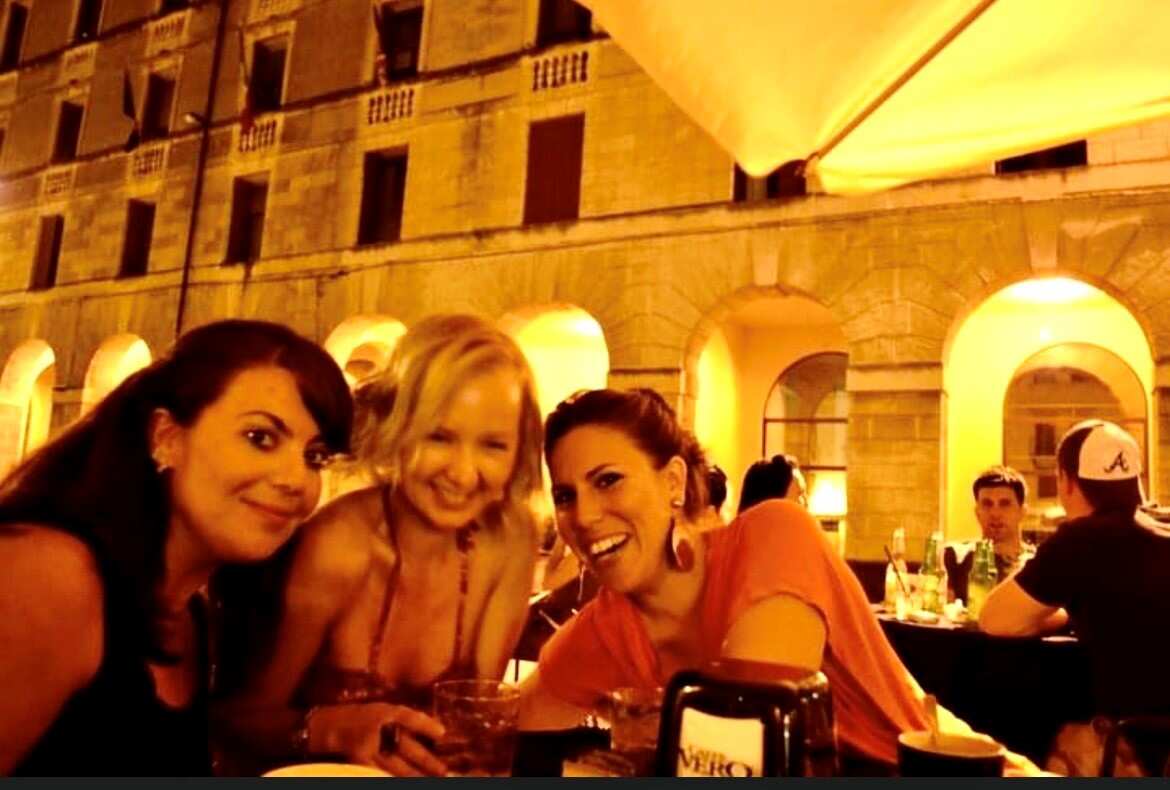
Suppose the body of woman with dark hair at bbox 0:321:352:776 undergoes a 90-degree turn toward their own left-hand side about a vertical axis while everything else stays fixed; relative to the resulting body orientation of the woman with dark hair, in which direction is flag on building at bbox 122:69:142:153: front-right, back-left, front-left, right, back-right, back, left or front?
front-left

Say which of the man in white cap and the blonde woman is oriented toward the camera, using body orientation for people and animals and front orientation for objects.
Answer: the blonde woman

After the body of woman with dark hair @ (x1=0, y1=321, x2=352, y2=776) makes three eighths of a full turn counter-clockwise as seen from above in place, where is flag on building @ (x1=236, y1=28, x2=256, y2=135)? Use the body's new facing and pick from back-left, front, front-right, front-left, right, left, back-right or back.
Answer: front

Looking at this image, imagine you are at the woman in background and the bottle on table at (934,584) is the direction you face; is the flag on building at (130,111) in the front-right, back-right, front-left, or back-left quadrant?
back-left

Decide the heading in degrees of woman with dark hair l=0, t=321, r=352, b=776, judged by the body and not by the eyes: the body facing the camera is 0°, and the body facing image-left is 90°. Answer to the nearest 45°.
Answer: approximately 315°

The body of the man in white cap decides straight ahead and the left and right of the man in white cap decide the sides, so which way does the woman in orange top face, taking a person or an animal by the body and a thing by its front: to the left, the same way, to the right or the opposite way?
to the left

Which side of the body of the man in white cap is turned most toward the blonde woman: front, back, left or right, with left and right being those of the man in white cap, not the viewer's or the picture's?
left

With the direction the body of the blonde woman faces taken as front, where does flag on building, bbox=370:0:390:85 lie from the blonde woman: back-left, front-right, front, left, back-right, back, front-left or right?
back

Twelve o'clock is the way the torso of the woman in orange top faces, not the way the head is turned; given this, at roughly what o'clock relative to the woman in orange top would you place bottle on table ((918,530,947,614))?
The bottle on table is roughly at 5 o'clock from the woman in orange top.

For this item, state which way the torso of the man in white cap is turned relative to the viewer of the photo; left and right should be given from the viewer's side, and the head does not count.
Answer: facing away from the viewer and to the left of the viewer

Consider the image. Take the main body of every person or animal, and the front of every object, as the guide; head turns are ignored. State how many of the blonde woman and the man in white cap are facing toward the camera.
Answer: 1

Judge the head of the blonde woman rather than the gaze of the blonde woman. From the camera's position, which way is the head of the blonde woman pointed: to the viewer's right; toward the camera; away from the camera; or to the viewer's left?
toward the camera

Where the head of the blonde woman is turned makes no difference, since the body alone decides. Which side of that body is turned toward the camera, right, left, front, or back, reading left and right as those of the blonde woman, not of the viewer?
front
